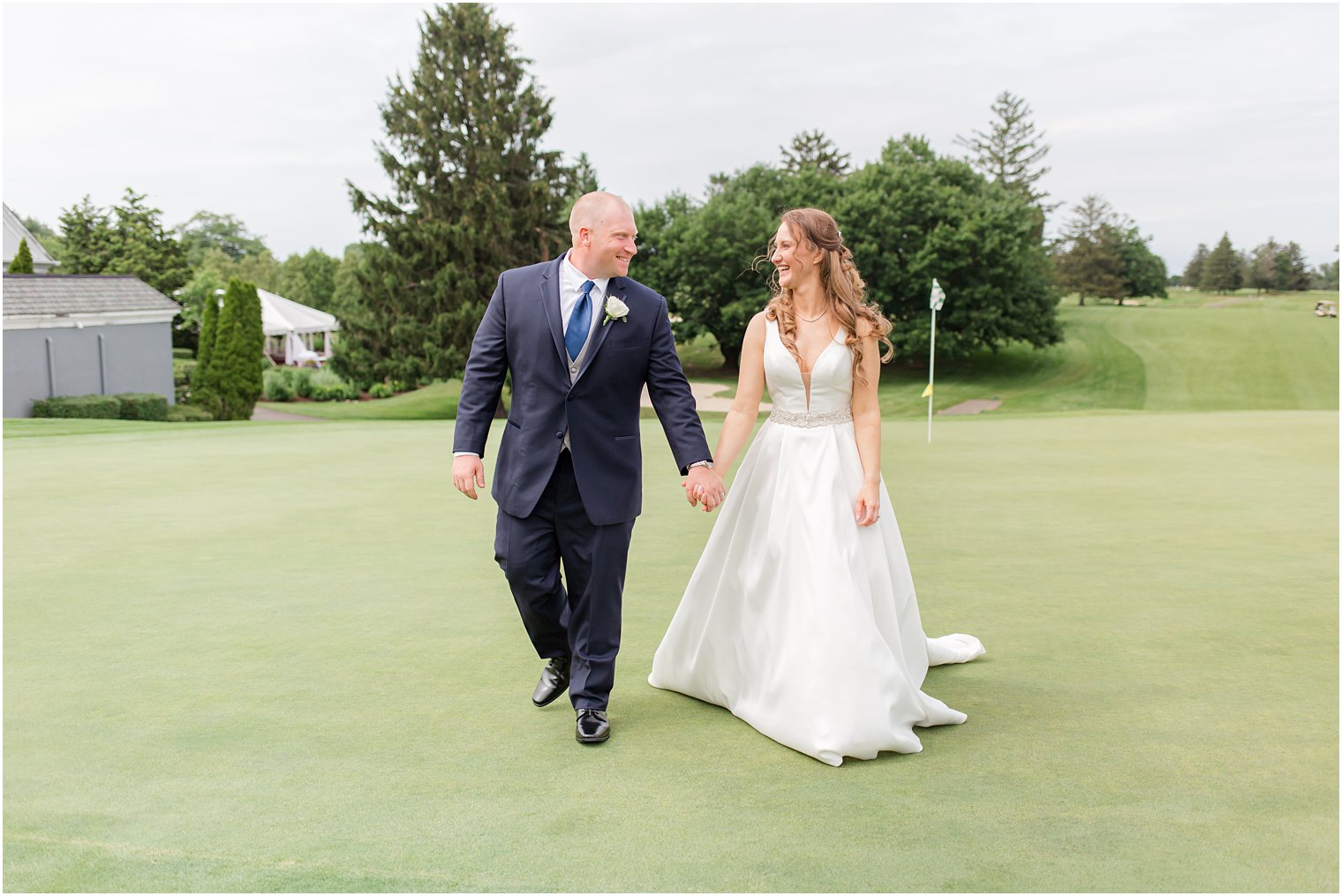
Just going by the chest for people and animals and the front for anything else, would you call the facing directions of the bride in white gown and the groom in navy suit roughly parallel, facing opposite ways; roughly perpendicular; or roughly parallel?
roughly parallel

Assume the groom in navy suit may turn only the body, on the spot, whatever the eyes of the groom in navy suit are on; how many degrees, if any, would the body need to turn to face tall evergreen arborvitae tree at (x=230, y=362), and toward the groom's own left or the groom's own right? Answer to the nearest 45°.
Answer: approximately 180°

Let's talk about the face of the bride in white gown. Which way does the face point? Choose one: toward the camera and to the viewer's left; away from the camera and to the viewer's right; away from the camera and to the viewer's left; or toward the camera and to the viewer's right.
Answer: toward the camera and to the viewer's left

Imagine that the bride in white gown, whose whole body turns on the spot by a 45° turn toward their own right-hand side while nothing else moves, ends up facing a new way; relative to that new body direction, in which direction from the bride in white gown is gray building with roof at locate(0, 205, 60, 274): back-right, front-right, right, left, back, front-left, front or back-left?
right

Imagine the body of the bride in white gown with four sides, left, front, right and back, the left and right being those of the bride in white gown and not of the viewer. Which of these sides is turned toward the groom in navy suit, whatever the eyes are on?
right

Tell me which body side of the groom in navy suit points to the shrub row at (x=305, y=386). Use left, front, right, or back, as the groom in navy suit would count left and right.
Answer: back

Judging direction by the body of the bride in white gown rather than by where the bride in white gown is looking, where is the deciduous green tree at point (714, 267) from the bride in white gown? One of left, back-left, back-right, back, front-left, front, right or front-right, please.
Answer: back

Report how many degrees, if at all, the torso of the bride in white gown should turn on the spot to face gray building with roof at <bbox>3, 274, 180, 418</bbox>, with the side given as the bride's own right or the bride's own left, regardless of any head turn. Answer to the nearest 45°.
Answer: approximately 135° to the bride's own right

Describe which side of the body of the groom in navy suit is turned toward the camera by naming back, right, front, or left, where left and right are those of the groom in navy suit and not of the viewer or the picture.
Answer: front

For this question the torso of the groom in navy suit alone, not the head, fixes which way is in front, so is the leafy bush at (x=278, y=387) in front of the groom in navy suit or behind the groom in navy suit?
behind

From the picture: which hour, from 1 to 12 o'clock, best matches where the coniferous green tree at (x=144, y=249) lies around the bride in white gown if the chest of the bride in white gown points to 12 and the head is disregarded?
The coniferous green tree is roughly at 5 o'clock from the bride in white gown.

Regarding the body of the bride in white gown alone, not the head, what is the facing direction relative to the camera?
toward the camera

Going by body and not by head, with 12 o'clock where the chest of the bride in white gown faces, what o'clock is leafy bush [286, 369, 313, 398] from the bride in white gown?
The leafy bush is roughly at 5 o'clock from the bride in white gown.

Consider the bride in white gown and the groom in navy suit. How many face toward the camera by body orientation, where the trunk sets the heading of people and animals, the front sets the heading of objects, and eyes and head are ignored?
2
